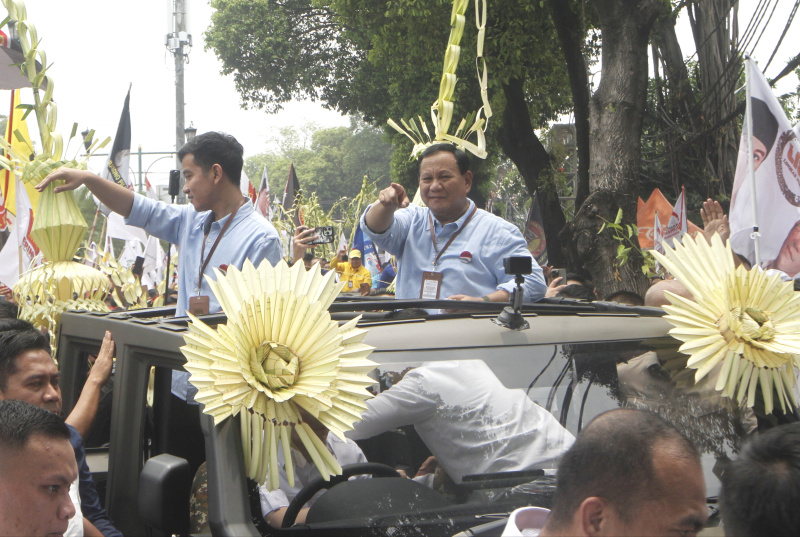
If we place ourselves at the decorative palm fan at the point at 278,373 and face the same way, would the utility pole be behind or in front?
behind

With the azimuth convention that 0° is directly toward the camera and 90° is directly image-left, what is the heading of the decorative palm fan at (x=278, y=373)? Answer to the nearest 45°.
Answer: approximately 0°

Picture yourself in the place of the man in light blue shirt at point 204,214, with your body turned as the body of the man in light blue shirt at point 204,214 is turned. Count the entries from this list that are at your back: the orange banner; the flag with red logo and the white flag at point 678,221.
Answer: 3

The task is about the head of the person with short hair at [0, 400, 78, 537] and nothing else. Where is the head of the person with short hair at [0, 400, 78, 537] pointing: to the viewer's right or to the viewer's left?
to the viewer's right

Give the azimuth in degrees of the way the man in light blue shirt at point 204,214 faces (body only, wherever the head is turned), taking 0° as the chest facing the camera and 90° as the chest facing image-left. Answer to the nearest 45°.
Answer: approximately 45°

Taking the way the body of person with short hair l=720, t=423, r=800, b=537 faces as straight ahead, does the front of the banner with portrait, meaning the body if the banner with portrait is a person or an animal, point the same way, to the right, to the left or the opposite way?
the opposite way

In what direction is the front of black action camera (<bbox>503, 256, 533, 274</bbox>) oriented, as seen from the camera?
facing away from the viewer

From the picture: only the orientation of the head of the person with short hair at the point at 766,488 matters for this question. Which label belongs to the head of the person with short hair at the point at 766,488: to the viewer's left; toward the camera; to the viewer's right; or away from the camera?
away from the camera

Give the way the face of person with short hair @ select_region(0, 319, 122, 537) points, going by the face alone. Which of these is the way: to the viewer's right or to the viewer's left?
to the viewer's right

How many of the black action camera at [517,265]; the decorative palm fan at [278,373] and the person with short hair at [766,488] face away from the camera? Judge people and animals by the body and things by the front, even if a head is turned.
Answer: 2

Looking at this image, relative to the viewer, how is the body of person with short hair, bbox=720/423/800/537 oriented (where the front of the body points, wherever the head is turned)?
away from the camera
